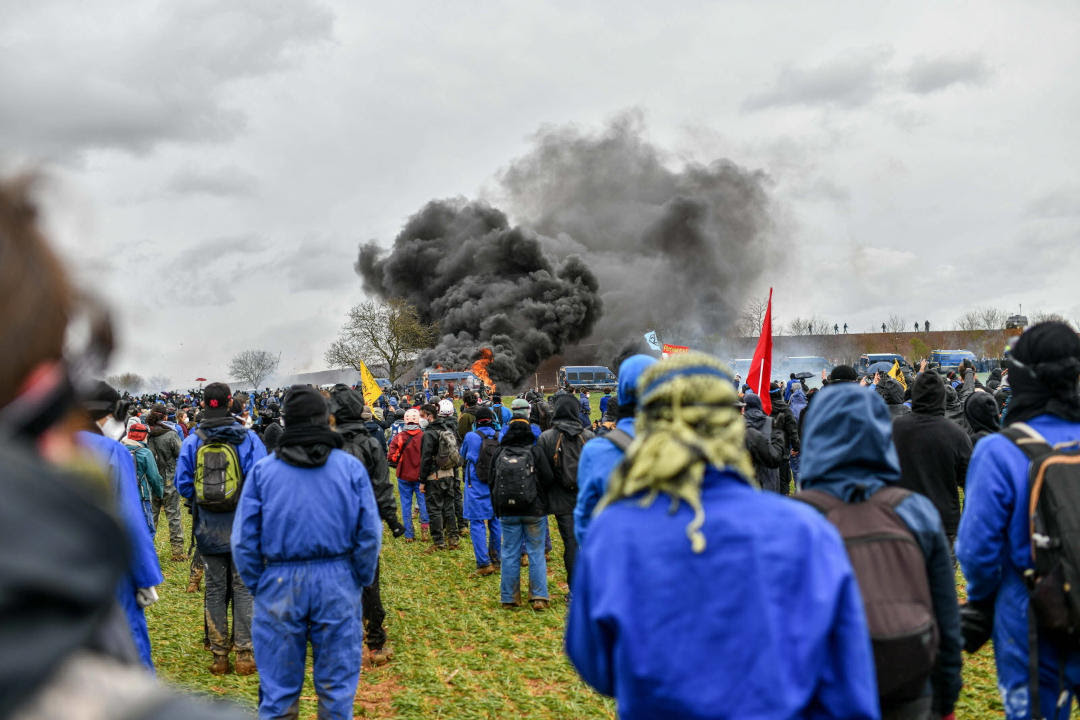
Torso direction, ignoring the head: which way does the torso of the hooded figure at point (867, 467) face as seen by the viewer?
away from the camera

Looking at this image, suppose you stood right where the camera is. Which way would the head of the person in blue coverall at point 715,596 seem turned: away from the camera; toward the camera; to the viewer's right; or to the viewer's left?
away from the camera

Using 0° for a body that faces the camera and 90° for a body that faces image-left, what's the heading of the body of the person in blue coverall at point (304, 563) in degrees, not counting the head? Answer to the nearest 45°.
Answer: approximately 180°

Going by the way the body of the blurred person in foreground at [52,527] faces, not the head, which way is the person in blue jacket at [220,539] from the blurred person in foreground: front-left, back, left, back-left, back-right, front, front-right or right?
front-left

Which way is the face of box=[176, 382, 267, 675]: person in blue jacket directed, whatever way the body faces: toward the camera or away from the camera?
away from the camera

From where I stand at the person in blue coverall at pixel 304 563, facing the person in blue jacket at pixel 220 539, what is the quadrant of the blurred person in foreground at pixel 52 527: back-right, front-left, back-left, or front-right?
back-left

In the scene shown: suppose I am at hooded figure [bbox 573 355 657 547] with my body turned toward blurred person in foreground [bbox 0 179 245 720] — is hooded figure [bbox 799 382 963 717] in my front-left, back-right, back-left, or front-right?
front-left

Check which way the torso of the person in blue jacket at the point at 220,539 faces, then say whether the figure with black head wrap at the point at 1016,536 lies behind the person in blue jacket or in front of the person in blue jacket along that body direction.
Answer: behind

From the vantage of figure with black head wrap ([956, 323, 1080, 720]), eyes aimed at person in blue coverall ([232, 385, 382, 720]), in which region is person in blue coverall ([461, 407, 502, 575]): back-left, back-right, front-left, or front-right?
front-right

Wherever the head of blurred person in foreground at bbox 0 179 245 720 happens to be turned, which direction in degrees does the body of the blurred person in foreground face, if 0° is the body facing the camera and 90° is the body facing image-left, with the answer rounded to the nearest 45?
approximately 225°

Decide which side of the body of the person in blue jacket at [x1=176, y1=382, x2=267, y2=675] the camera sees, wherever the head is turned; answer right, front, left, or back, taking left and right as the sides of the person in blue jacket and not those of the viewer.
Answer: back

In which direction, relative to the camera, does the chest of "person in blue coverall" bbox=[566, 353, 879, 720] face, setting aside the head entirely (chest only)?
away from the camera

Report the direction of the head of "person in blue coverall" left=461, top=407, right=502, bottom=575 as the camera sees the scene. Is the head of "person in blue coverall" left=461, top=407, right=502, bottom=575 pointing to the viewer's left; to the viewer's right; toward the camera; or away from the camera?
away from the camera

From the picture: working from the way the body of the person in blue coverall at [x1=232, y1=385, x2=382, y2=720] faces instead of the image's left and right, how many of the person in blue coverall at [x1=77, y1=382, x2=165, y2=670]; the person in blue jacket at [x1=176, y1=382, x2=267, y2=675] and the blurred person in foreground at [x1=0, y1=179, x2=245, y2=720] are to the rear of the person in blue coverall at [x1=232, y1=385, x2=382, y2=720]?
1

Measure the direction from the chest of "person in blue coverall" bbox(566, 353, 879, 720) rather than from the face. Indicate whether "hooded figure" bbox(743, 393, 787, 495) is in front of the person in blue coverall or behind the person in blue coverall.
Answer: in front

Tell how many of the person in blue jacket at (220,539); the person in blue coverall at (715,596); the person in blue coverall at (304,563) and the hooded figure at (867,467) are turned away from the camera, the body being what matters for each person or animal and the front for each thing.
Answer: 4
